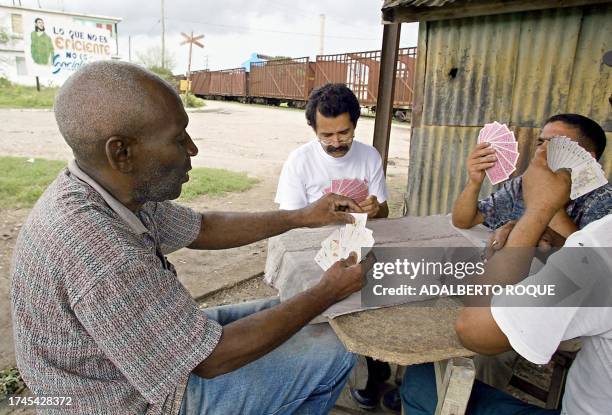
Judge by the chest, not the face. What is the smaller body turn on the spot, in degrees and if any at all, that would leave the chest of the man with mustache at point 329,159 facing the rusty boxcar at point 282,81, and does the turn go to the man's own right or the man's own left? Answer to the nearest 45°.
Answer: approximately 180°

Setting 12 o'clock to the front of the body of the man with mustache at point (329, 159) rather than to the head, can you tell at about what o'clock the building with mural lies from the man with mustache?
The building with mural is roughly at 5 o'clock from the man with mustache.

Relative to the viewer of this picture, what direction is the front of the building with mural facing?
facing the viewer and to the right of the viewer

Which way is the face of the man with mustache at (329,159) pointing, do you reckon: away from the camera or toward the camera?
toward the camera

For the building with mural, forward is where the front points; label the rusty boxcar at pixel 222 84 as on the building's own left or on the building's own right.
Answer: on the building's own left

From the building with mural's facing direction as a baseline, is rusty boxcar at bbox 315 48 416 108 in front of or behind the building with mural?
in front

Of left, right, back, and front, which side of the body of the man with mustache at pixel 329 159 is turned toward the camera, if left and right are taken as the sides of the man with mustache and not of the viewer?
front

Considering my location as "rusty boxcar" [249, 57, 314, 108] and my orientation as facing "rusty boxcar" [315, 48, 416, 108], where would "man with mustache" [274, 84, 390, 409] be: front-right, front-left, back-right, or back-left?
front-right

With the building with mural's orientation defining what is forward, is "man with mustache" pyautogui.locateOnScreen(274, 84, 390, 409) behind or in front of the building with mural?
in front

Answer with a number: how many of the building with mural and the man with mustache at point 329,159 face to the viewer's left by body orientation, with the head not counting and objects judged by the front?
0

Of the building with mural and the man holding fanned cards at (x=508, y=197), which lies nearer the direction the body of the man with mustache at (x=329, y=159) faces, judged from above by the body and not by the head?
the man holding fanned cards

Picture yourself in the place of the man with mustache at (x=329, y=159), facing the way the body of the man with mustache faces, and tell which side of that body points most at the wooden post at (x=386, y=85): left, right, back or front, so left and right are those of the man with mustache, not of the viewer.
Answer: back
